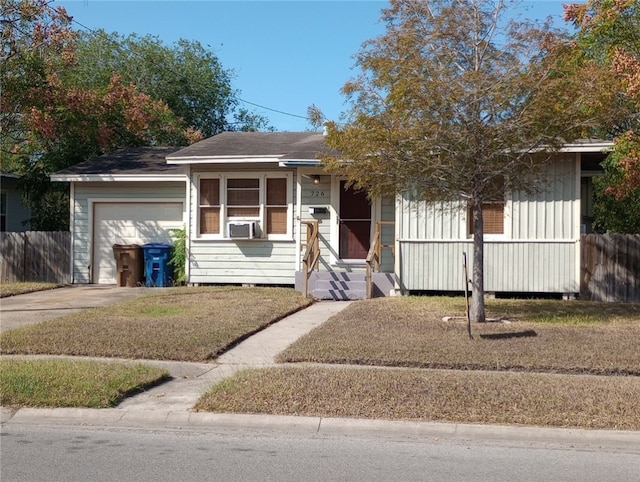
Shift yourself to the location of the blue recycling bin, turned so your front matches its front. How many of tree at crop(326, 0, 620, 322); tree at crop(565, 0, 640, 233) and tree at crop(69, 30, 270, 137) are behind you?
1

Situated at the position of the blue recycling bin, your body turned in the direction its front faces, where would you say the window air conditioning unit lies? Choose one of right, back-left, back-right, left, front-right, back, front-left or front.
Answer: front-left

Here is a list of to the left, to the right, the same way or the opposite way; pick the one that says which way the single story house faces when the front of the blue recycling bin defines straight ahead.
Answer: the same way

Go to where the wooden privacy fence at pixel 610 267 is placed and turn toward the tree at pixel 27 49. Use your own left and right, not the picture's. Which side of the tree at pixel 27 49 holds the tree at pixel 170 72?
right

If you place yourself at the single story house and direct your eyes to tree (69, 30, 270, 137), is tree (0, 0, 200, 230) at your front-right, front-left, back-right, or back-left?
front-left

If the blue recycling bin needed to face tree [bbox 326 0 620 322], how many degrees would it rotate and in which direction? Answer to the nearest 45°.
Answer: approximately 45° to its left

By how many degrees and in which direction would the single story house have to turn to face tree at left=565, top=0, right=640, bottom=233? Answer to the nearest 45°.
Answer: approximately 45° to its left

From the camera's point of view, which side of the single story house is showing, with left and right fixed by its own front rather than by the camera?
front

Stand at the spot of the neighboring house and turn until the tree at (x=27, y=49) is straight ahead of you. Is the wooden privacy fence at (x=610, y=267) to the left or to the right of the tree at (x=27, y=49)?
left

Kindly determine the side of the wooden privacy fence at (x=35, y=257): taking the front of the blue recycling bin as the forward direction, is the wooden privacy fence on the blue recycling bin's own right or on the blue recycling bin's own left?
on the blue recycling bin's own right

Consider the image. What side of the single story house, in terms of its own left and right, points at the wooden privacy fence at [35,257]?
right

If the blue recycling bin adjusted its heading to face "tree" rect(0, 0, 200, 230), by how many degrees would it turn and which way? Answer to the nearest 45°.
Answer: approximately 135° to its right

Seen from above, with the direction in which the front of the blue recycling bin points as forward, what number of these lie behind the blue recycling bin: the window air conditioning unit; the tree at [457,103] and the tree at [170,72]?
1

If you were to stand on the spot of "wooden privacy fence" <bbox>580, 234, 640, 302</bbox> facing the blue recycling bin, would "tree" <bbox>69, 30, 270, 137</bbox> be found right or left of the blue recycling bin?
right

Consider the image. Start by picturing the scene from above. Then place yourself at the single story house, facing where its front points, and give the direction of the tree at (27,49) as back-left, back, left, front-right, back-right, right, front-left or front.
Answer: right

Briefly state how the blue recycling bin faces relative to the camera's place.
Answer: facing the viewer
